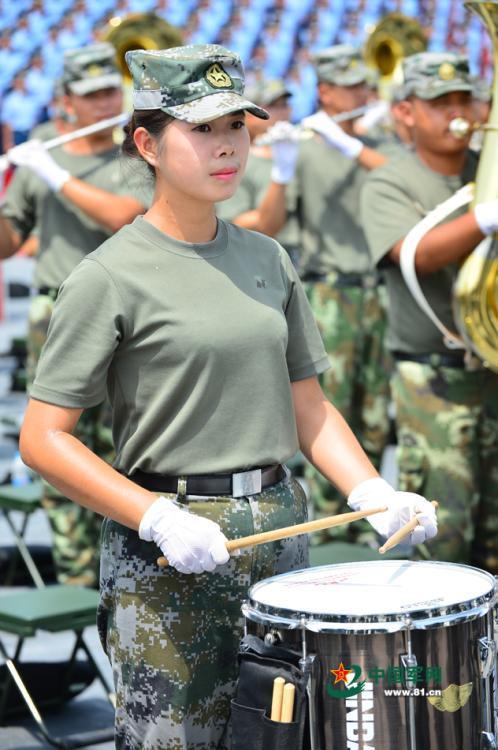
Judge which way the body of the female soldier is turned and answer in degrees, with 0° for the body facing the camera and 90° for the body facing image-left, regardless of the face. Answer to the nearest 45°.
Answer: approximately 315°

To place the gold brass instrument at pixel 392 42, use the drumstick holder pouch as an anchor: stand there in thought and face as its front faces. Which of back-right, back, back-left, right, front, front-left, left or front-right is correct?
back

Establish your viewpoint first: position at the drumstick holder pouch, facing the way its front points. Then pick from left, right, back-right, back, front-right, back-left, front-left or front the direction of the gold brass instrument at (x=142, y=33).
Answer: back

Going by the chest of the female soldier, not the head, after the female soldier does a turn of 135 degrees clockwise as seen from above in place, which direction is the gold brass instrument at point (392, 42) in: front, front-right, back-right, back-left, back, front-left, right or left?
right

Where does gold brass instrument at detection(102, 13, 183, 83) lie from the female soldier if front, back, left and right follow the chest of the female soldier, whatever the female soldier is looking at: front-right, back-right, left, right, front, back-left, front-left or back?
back-left

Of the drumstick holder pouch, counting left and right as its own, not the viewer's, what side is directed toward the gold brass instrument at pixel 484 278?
back
